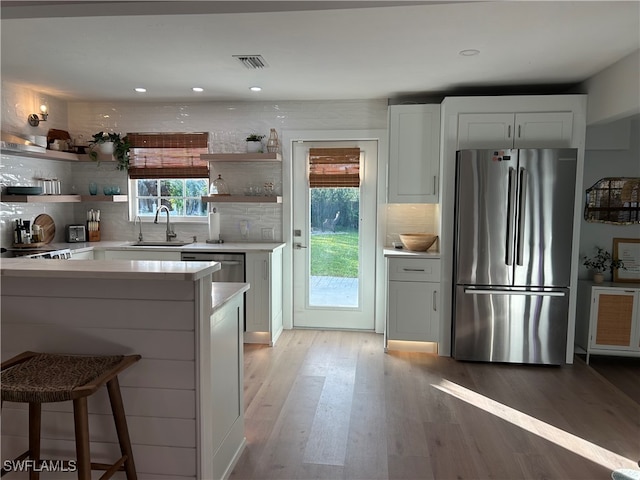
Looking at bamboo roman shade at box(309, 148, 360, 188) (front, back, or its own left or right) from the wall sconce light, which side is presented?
right

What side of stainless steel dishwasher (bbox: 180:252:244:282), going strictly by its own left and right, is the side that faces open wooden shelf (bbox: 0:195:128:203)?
right

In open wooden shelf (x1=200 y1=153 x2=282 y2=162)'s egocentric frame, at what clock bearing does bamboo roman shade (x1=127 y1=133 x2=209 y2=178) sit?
The bamboo roman shade is roughly at 4 o'clock from the open wooden shelf.

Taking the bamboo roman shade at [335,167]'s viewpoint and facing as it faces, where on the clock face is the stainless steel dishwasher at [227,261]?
The stainless steel dishwasher is roughly at 2 o'clock from the bamboo roman shade.

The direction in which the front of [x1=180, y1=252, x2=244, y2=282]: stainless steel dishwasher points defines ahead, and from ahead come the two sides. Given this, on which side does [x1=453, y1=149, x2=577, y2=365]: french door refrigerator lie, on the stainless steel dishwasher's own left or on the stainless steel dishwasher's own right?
on the stainless steel dishwasher's own left

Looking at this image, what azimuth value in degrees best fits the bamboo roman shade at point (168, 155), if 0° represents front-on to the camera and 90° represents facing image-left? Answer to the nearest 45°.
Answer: approximately 0°

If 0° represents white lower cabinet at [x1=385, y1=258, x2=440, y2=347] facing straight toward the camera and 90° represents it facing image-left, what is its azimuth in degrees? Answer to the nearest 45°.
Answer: approximately 0°

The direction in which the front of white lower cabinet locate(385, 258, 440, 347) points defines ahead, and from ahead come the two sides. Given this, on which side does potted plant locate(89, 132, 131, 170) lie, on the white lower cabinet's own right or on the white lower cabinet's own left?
on the white lower cabinet's own right
